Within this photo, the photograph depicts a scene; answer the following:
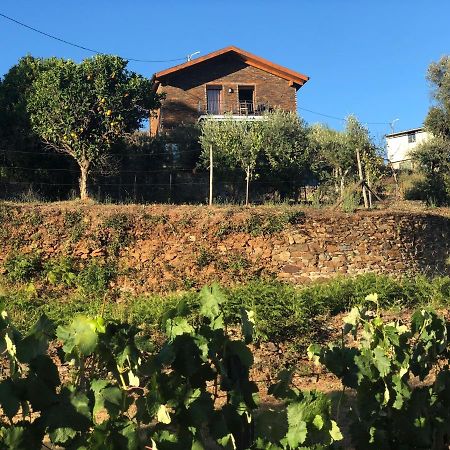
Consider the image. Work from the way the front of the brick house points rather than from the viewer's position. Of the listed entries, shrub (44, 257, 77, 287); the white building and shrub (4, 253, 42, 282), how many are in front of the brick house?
2

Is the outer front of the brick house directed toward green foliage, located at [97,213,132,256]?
yes

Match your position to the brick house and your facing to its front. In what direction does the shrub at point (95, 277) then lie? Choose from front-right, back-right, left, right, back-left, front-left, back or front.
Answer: front

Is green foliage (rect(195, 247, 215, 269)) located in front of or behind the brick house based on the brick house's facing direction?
in front

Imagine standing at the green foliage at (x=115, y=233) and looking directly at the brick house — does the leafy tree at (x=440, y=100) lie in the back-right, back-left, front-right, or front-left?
front-right

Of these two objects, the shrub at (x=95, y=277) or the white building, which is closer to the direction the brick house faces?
the shrub

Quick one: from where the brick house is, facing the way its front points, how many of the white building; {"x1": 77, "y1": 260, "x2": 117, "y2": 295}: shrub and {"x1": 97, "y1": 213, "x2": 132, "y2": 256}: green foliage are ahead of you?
2

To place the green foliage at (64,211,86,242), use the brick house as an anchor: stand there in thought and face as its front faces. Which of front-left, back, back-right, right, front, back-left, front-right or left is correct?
front

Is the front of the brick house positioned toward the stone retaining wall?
yes

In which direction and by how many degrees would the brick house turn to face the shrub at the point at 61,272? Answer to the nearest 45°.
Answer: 0° — it already faces it

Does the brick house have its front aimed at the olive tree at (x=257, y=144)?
yes

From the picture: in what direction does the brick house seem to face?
toward the camera

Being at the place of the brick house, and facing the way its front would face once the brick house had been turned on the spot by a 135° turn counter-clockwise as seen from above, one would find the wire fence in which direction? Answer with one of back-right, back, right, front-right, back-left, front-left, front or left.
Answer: back-right

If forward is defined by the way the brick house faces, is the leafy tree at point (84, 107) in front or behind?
in front

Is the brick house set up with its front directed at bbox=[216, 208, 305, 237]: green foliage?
yes
